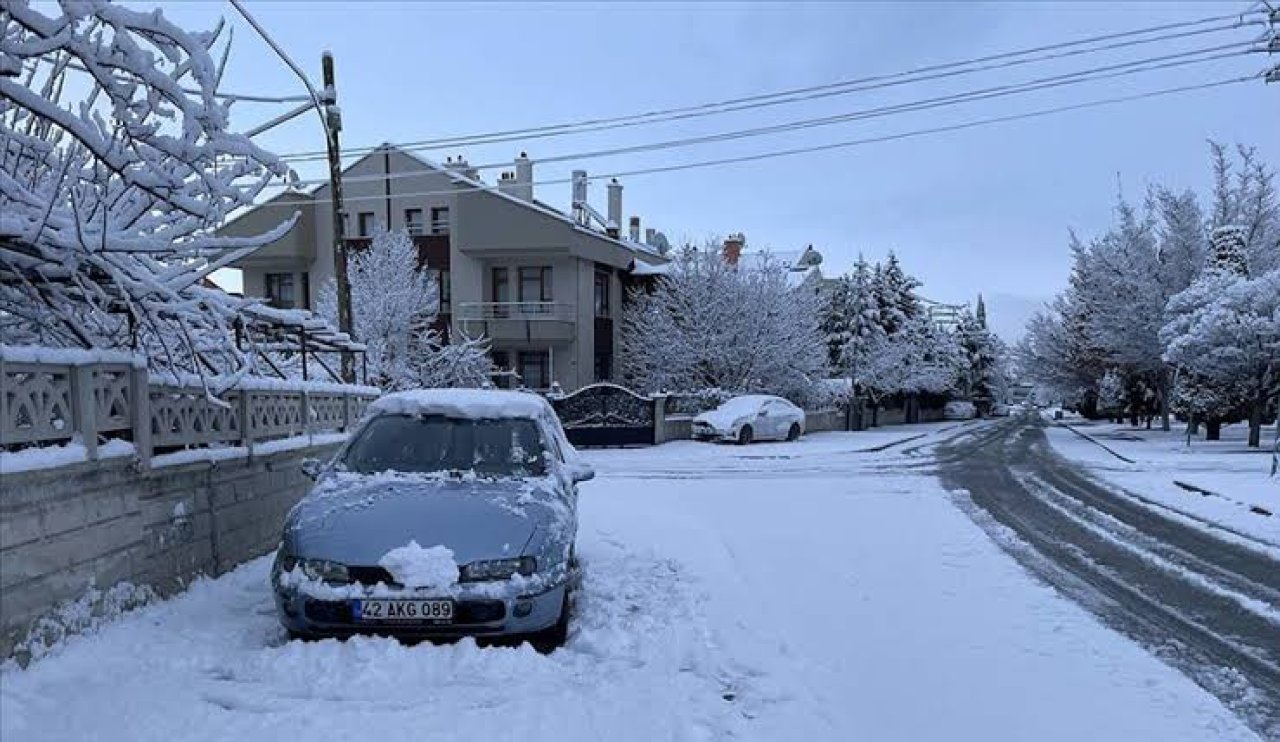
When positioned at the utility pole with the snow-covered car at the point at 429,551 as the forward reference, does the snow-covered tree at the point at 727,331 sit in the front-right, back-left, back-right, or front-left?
back-left

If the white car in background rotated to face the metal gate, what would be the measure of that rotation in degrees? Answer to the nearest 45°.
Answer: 0° — it already faces it

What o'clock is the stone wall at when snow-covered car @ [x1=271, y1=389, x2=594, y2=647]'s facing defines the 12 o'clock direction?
The stone wall is roughly at 4 o'clock from the snow-covered car.

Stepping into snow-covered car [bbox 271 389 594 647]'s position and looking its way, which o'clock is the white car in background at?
The white car in background is roughly at 7 o'clock from the snow-covered car.

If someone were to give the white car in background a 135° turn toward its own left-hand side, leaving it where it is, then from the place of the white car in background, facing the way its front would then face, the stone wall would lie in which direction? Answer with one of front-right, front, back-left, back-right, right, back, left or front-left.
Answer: right

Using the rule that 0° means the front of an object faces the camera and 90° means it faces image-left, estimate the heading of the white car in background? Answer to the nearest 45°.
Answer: approximately 45°

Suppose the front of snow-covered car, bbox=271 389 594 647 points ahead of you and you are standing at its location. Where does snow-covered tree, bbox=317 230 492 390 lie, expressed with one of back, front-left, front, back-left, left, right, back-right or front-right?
back

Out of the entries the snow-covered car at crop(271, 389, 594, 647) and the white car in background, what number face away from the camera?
0

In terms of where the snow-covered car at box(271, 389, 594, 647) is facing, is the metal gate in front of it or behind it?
behind

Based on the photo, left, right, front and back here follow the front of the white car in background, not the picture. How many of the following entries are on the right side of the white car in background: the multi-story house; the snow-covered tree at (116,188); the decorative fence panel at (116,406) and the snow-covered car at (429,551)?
1
